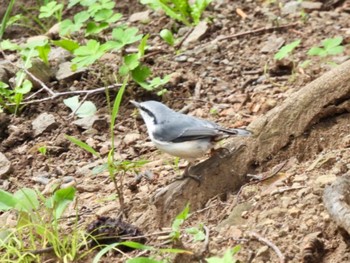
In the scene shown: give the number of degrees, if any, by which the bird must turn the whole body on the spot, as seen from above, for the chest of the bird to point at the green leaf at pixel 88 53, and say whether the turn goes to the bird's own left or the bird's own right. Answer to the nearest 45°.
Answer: approximately 45° to the bird's own right

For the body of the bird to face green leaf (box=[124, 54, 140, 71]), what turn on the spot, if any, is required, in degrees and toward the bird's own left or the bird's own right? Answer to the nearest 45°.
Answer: approximately 90° to the bird's own right

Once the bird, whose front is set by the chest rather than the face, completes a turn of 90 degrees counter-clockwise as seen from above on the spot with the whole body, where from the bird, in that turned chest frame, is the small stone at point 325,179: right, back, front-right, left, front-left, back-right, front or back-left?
front-left

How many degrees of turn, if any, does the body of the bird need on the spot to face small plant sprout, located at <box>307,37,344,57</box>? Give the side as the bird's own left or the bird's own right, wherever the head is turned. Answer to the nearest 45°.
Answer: approximately 135° to the bird's own right

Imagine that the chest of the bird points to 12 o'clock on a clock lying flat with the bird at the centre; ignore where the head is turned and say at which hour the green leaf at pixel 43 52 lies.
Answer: The green leaf is roughly at 2 o'clock from the bird.

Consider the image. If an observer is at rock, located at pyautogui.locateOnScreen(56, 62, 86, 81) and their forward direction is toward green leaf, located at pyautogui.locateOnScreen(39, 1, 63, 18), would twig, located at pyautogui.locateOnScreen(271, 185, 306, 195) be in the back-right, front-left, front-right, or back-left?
back-right

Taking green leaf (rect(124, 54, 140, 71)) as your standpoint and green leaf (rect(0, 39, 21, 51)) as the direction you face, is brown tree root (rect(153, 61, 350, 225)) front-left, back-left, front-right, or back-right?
back-left

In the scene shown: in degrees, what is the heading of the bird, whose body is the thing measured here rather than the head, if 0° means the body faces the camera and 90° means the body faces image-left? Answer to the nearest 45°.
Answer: approximately 90°

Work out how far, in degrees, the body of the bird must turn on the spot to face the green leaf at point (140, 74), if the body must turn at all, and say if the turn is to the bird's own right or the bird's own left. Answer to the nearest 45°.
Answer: approximately 90° to the bird's own right

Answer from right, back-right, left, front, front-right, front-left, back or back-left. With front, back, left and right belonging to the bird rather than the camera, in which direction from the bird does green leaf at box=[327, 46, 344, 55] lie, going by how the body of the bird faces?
back-right

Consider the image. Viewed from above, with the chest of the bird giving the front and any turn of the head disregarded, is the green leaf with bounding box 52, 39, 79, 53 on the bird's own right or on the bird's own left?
on the bird's own right

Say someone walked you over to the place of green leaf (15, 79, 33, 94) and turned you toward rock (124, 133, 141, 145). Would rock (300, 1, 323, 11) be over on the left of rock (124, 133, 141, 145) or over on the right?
left

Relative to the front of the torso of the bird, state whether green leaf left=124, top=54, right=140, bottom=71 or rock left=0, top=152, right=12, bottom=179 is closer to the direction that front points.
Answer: the rock
